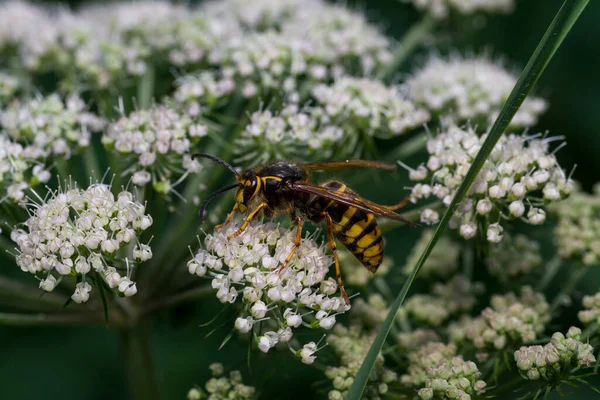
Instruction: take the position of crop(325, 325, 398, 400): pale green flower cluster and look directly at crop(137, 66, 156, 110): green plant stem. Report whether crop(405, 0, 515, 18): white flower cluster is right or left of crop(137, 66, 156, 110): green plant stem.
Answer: right

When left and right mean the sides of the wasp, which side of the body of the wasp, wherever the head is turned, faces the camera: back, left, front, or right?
left

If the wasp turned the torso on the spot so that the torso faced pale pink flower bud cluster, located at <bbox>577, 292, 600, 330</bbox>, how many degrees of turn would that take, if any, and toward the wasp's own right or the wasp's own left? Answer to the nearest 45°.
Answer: approximately 180°

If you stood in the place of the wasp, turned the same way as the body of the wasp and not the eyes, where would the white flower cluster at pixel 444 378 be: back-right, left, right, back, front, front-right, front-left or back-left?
back-left

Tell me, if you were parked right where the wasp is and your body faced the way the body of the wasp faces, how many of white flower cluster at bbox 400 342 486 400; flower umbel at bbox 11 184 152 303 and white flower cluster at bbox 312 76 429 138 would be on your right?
1

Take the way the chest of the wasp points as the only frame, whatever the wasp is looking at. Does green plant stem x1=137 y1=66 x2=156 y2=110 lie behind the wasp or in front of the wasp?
in front

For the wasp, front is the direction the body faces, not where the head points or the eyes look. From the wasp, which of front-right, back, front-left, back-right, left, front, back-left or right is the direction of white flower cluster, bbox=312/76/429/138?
right

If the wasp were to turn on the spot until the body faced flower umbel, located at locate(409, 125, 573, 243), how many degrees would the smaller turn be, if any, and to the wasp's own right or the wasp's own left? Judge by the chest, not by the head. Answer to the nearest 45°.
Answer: approximately 180°

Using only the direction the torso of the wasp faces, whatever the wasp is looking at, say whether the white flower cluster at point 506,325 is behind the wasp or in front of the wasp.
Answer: behind

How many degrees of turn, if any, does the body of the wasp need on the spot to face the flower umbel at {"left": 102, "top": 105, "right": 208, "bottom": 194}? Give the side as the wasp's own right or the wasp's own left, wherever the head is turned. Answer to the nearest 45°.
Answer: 0° — it already faces it

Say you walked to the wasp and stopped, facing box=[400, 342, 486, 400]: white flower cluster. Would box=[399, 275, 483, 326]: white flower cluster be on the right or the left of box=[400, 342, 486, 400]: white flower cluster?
left

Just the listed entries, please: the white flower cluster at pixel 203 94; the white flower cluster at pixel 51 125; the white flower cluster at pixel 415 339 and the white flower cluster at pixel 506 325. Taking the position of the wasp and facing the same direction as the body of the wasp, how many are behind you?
2

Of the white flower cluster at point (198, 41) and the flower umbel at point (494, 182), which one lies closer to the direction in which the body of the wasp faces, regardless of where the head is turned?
the white flower cluster
